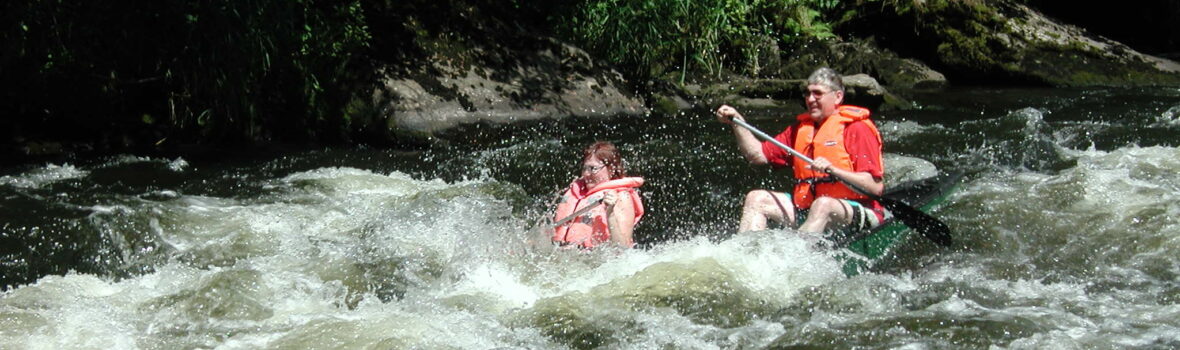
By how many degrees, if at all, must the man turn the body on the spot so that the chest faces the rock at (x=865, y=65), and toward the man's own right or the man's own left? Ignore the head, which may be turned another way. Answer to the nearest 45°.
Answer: approximately 135° to the man's own right

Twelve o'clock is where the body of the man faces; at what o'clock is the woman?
The woman is roughly at 1 o'clock from the man.

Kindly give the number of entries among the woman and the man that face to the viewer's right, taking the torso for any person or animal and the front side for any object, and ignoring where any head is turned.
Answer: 0

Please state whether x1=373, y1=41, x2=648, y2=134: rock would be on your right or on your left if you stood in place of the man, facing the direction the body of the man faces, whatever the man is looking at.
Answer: on your right

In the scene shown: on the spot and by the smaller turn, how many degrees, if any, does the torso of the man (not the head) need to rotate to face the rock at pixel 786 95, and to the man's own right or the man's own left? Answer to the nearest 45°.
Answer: approximately 135° to the man's own right

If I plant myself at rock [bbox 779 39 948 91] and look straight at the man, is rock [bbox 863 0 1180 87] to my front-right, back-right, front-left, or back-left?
back-left

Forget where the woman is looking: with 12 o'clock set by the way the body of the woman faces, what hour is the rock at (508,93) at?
The rock is roughly at 4 o'clock from the woman.

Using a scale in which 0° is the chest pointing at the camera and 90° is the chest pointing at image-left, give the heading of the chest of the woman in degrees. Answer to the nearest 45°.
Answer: approximately 45°

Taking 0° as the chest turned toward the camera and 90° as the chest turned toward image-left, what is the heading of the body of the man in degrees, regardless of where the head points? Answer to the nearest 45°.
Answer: approximately 45°

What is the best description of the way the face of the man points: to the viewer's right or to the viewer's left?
to the viewer's left
